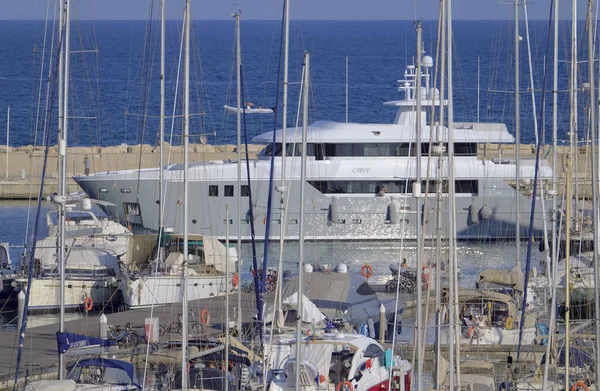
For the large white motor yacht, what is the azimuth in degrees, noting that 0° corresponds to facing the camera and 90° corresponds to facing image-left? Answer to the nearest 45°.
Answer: approximately 90°

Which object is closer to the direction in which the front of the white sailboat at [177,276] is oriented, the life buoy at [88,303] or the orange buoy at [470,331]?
the life buoy
